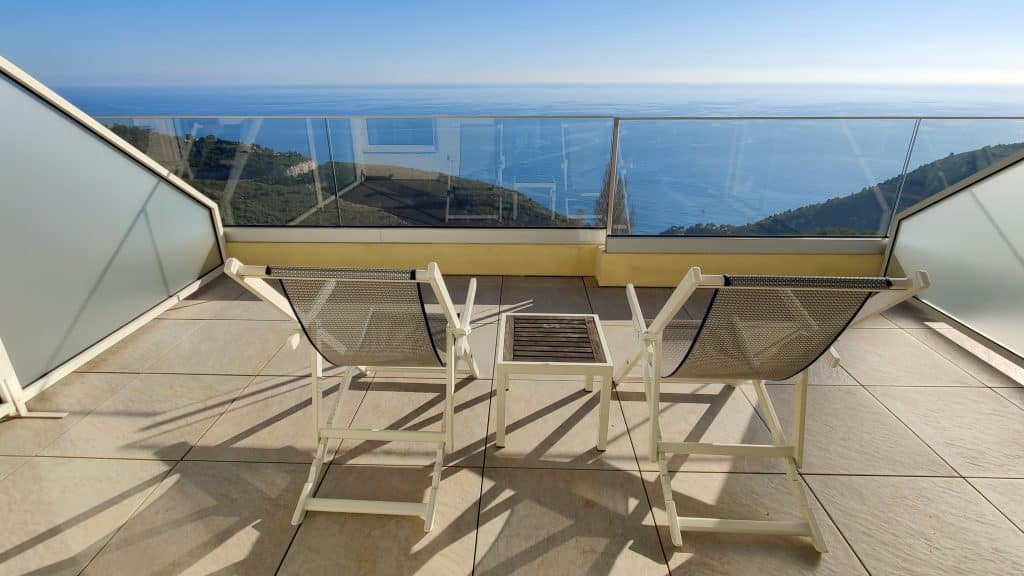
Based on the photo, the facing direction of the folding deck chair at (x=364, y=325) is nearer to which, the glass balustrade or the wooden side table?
the glass balustrade

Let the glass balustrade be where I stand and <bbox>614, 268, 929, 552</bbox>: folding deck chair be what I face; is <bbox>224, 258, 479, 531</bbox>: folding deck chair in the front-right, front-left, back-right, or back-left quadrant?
front-right

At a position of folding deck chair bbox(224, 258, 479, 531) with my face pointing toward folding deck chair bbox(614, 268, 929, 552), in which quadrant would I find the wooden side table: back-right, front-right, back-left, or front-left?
front-left

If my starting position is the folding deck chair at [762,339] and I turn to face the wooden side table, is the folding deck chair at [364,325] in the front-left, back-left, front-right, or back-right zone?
front-left

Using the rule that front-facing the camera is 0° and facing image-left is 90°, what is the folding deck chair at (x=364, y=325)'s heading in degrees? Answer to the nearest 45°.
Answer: approximately 180°

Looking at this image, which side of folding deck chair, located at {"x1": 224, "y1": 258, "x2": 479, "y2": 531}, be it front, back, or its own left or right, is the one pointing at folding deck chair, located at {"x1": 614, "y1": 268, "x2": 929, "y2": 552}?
right

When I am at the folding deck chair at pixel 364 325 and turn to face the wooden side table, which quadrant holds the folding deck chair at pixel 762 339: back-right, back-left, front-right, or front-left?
front-right

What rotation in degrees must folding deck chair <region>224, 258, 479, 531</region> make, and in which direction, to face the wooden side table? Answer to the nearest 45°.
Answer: approximately 90° to its right

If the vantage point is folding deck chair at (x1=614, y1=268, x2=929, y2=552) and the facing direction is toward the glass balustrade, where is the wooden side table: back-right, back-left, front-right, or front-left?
front-left
